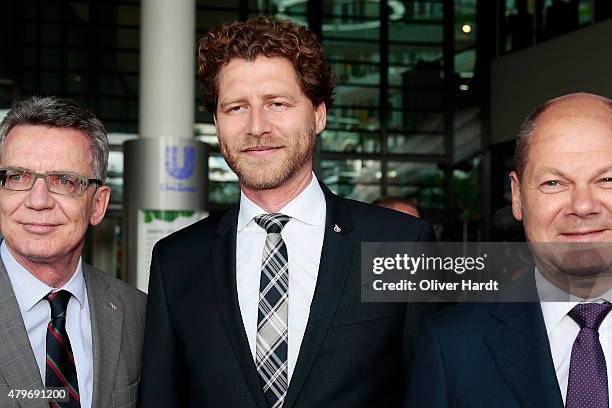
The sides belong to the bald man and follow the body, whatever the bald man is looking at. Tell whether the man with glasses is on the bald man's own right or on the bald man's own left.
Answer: on the bald man's own right

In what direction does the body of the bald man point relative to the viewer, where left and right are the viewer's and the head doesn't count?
facing the viewer
